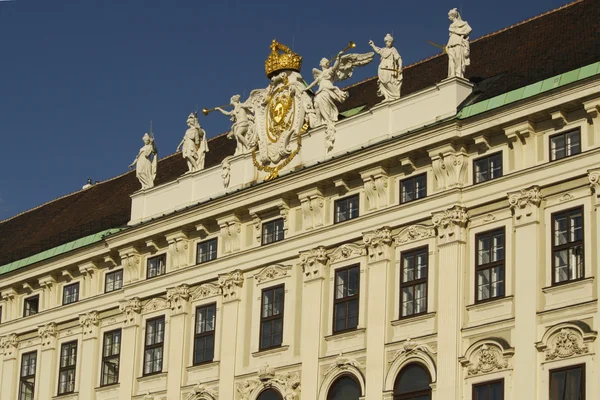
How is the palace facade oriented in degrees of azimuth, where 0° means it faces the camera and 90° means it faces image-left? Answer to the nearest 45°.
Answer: approximately 45°

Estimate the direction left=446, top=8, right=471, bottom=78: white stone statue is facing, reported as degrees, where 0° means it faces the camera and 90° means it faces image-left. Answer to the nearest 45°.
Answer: approximately 45°
